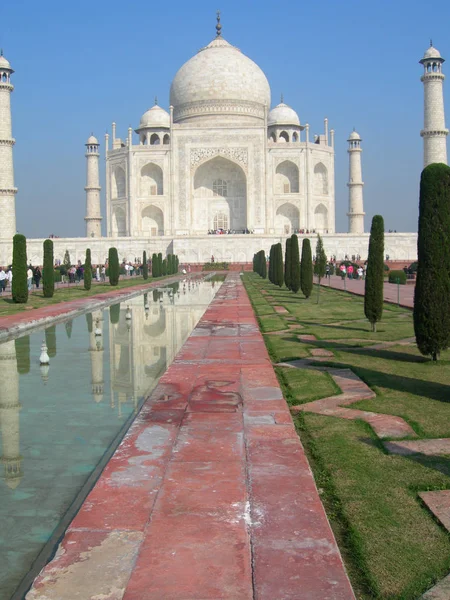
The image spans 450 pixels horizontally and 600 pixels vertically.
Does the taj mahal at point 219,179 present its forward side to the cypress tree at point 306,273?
yes

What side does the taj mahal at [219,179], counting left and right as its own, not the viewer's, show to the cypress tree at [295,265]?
front

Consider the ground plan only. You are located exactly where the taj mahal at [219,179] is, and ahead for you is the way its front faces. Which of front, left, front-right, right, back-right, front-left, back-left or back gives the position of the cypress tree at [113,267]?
front

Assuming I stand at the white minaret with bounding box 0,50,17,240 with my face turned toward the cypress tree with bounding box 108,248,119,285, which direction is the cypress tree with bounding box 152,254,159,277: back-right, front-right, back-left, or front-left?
front-left

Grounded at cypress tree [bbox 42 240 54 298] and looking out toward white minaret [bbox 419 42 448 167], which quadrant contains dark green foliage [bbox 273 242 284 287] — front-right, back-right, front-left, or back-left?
front-right

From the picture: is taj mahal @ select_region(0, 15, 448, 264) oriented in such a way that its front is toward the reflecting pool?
yes

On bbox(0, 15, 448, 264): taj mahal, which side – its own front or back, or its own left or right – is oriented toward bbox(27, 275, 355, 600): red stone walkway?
front

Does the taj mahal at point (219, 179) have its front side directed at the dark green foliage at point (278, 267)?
yes

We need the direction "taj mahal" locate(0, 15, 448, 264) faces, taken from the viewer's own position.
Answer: facing the viewer

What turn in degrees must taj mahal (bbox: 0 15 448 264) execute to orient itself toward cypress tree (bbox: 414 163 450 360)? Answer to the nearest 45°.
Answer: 0° — it already faces it

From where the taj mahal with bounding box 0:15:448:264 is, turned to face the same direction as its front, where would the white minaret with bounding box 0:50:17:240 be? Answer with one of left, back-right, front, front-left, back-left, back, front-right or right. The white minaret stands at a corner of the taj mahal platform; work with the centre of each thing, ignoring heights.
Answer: front-right
